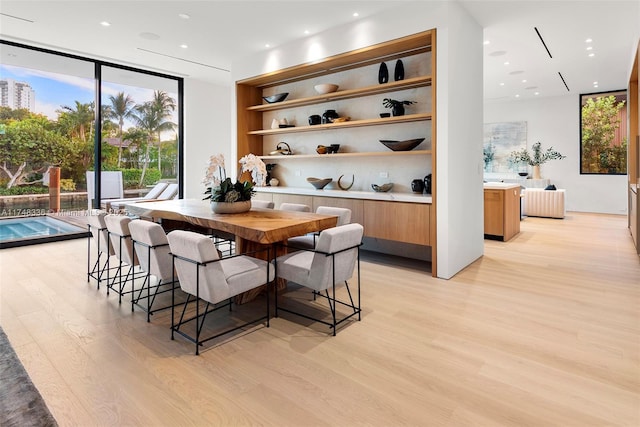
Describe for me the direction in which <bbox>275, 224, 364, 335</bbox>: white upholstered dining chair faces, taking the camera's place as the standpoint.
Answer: facing away from the viewer and to the left of the viewer

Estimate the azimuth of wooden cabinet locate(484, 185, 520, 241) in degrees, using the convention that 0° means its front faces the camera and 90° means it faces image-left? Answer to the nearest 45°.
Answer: approximately 45°

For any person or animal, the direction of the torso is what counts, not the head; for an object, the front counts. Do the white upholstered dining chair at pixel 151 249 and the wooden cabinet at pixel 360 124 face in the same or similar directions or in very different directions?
very different directions

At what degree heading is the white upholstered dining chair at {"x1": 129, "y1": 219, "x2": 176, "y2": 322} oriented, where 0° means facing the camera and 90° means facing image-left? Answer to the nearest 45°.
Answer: approximately 225°

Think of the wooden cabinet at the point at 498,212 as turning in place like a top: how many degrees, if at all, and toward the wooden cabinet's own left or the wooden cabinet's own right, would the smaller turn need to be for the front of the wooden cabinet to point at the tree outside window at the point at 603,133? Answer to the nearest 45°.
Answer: approximately 180°

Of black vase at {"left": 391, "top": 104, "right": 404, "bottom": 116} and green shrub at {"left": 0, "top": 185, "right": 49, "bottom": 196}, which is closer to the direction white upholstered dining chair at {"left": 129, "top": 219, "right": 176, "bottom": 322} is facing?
the black vase

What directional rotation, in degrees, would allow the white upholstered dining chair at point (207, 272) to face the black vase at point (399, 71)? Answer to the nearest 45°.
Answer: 0° — it already faces it

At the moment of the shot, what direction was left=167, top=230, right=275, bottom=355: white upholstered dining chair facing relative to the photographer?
facing away from the viewer and to the right of the viewer
